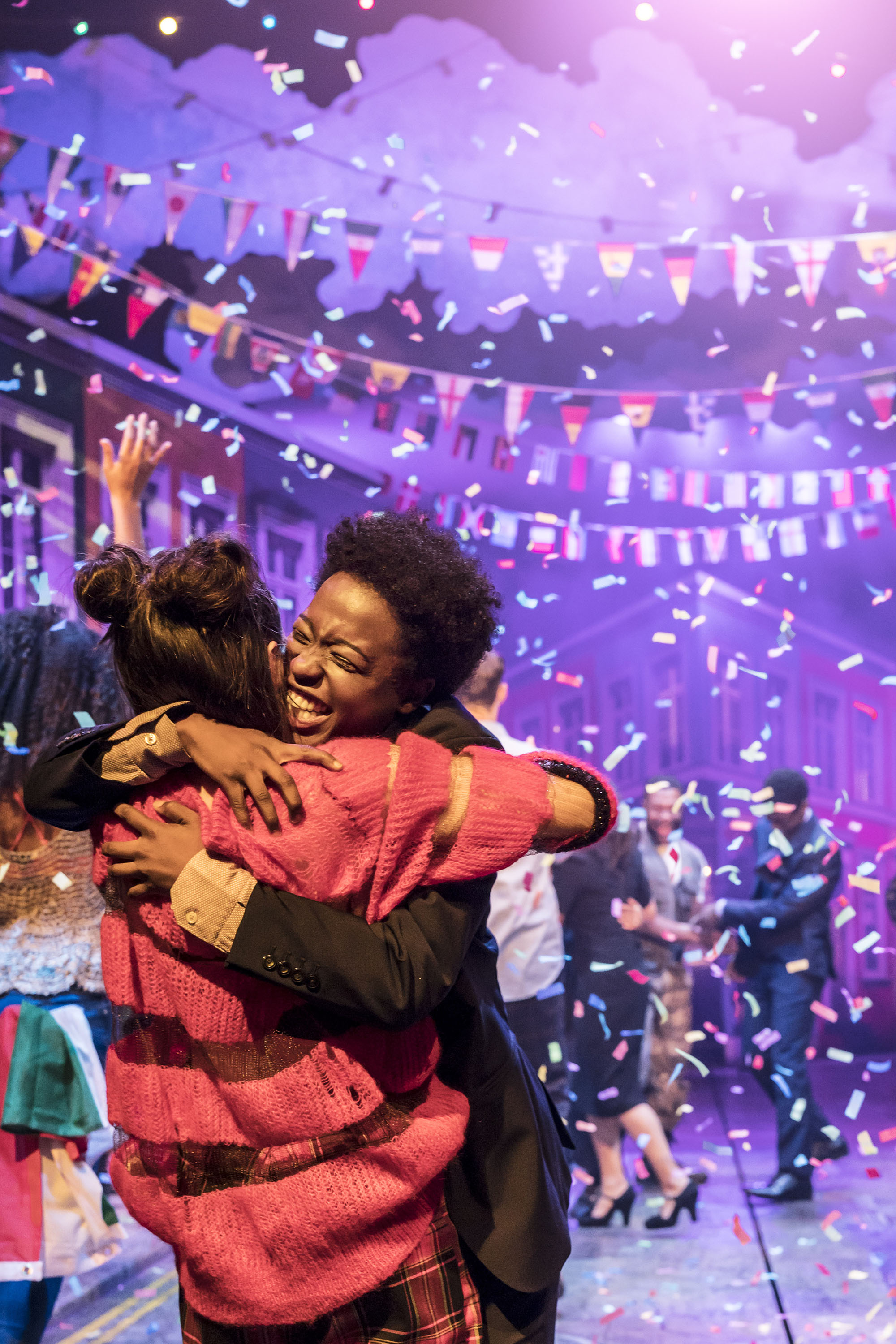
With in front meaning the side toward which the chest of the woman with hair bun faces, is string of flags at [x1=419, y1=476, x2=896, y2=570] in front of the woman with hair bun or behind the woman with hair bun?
in front

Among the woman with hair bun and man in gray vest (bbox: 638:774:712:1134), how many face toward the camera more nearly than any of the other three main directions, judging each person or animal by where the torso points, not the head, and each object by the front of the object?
1

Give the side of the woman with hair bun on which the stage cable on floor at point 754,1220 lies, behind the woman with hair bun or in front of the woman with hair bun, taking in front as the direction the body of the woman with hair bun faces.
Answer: in front

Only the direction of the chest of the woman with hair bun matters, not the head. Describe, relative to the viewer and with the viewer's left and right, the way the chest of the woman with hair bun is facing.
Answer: facing away from the viewer and to the right of the viewer

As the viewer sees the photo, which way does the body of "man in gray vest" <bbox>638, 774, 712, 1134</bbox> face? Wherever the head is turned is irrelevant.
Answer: toward the camera

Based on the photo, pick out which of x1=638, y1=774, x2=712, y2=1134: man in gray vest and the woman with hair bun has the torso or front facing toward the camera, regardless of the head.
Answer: the man in gray vest

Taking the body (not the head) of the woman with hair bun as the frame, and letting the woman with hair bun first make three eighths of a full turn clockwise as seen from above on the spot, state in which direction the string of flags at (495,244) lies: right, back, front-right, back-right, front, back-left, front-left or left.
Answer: back

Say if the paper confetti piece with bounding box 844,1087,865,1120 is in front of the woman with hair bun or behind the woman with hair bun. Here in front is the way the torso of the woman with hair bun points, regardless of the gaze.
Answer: in front

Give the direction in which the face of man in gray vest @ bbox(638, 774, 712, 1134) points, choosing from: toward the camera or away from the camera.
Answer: toward the camera
